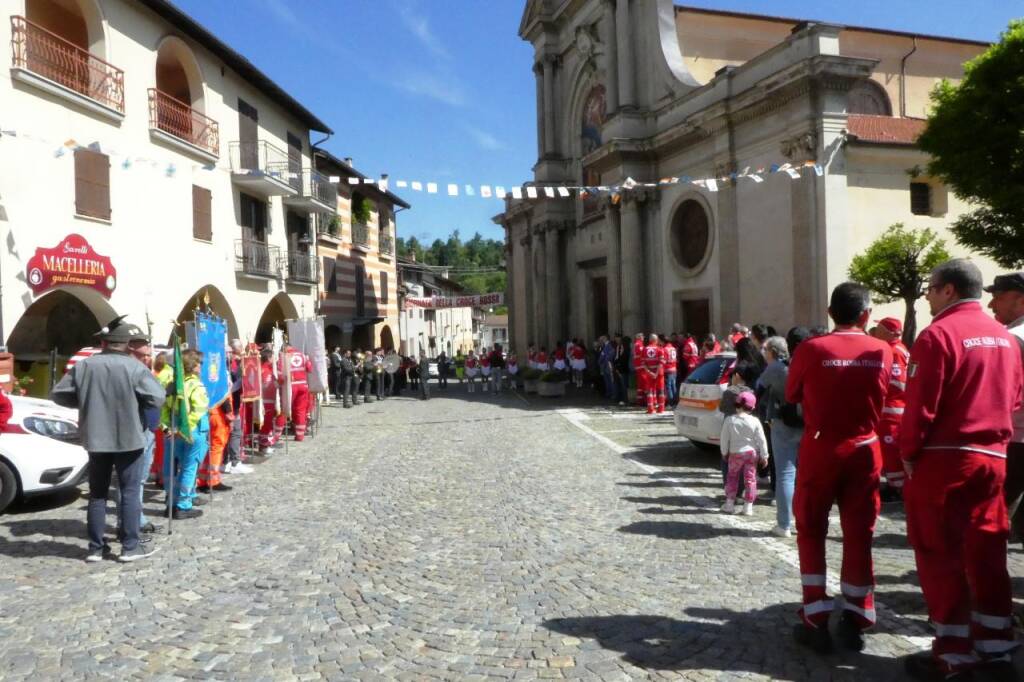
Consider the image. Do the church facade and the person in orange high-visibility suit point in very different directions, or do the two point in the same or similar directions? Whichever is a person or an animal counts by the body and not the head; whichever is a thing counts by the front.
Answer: very different directions

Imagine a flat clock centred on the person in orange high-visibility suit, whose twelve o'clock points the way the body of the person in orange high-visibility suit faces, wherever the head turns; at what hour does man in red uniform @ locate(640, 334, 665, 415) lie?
The man in red uniform is roughly at 11 o'clock from the person in orange high-visibility suit.

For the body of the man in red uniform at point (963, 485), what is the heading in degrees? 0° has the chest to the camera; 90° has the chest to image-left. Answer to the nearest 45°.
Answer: approximately 135°

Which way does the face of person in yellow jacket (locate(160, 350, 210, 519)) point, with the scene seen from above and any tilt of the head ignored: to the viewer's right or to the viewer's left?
to the viewer's right

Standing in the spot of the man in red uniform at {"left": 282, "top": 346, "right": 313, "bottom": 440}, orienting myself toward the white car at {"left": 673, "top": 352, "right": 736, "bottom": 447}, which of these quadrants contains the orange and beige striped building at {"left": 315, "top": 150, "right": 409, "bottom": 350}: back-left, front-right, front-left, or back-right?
back-left

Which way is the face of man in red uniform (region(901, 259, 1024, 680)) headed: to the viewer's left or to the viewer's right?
to the viewer's left

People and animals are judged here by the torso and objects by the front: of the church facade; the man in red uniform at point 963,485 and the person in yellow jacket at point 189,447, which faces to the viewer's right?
the person in yellow jacket

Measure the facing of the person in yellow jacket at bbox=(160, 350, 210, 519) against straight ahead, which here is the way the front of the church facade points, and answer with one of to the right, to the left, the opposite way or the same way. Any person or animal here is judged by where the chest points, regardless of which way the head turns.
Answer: the opposite way

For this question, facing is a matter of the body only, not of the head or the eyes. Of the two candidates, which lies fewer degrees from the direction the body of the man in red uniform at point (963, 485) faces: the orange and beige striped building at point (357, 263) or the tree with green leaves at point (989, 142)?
the orange and beige striped building

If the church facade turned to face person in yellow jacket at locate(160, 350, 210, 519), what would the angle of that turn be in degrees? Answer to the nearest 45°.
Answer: approximately 45° to its left

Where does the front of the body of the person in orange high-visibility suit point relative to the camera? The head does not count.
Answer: to the viewer's right

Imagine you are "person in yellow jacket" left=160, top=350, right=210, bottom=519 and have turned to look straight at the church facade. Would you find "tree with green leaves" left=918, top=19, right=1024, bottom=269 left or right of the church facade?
right

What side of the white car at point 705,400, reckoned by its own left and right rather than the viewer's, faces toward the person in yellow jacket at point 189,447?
back

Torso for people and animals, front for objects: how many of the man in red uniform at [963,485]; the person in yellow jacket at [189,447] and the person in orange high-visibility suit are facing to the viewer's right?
2

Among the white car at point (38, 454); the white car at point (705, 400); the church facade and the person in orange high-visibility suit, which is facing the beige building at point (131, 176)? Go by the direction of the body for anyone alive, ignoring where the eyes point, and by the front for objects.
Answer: the church facade

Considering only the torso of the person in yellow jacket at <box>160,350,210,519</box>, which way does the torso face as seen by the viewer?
to the viewer's right

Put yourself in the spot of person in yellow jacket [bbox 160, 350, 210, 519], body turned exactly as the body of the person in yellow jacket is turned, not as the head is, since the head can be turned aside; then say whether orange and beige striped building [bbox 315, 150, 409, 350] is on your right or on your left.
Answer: on your left
